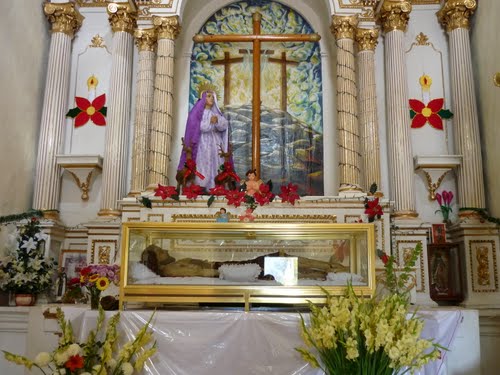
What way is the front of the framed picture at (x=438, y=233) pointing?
toward the camera

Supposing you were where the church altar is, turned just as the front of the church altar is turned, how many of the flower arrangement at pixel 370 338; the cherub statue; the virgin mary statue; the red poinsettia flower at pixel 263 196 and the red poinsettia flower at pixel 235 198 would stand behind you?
4

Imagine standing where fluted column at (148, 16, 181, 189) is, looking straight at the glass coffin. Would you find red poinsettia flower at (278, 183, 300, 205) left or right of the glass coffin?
left

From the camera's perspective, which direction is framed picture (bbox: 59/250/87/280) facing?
toward the camera

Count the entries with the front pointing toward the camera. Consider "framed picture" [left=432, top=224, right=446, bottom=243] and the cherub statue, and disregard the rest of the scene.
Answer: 2

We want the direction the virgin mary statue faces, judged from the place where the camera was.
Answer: facing the viewer and to the right of the viewer

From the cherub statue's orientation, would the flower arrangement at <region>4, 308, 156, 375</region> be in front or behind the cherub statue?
in front

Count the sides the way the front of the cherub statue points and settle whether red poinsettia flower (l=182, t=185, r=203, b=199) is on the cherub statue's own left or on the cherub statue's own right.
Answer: on the cherub statue's own right

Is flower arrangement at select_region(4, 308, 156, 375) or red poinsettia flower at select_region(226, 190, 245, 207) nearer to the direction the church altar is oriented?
the flower arrangement

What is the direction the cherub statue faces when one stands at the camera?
facing the viewer

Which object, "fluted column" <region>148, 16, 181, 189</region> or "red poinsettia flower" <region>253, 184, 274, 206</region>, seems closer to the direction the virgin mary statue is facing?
the red poinsettia flower

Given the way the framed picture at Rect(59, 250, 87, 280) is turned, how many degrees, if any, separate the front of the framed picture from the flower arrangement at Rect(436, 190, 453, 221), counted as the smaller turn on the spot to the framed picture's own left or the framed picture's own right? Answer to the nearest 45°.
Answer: approximately 90° to the framed picture's own left
